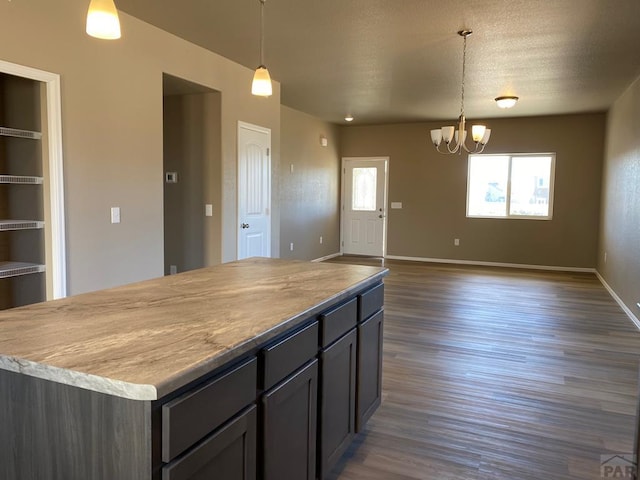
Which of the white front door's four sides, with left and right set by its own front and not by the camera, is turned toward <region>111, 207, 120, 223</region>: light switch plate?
front

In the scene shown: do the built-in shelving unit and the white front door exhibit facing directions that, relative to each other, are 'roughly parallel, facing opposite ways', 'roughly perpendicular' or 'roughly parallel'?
roughly perpendicular

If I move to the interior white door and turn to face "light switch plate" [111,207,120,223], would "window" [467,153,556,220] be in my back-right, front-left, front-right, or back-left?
back-left

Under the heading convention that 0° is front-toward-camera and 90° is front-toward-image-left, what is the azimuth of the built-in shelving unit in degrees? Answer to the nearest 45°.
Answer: approximately 315°

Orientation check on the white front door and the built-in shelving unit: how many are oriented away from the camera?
0

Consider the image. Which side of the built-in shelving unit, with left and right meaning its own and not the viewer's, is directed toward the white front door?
left

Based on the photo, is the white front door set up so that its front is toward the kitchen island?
yes

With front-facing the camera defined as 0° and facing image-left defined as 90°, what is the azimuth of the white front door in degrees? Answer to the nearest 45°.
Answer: approximately 0°

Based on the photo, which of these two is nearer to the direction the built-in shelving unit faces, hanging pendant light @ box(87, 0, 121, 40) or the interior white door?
the hanging pendant light

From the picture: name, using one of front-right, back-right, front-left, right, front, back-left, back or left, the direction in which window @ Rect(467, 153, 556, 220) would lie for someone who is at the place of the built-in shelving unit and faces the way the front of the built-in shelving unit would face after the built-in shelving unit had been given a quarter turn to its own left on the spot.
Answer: front-right

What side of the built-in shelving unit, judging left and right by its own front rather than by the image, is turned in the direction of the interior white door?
left
